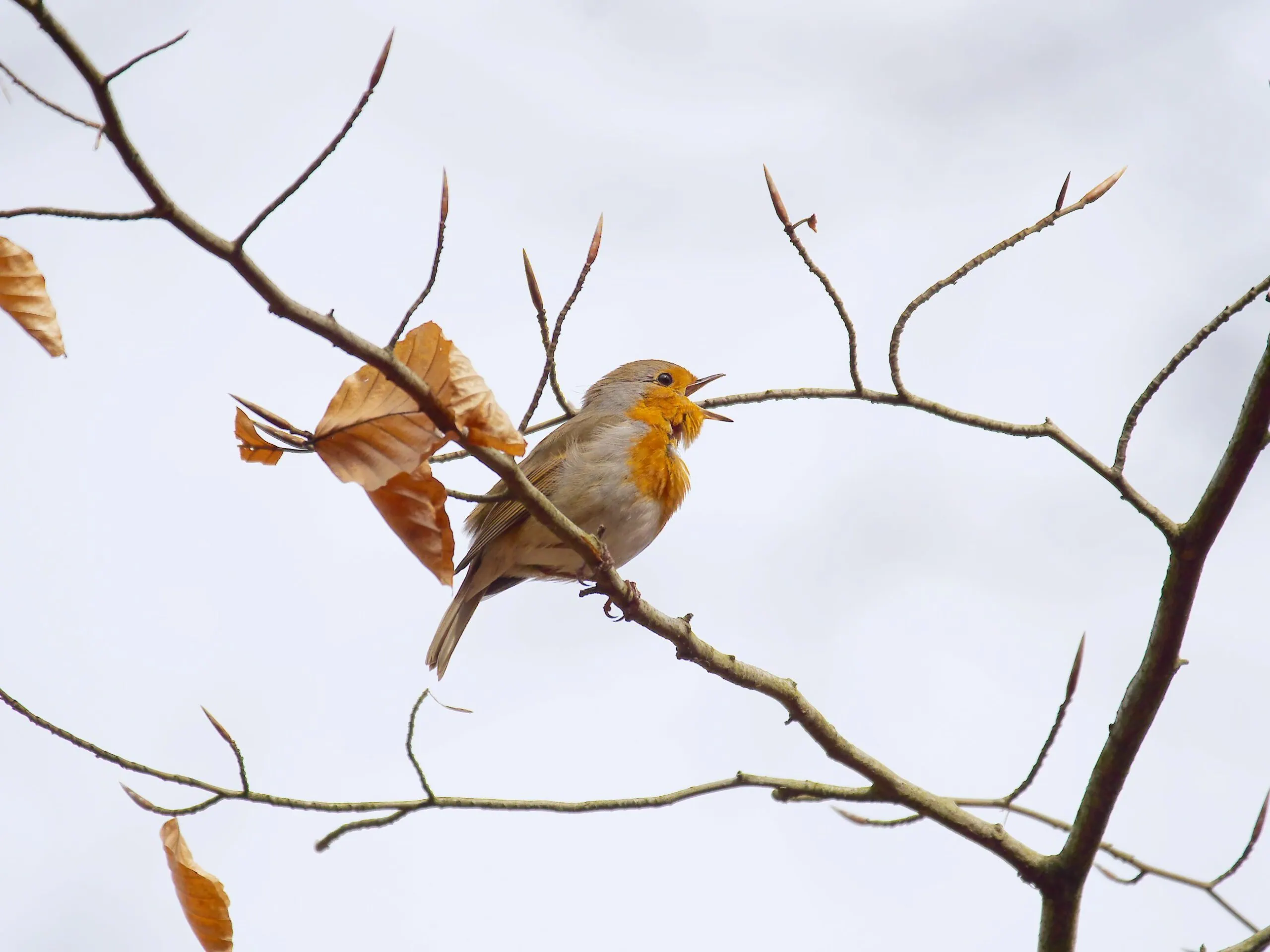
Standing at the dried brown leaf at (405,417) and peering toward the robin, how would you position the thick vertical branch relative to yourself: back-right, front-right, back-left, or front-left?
front-right

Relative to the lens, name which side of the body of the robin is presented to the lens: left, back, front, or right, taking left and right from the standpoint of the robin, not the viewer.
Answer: right

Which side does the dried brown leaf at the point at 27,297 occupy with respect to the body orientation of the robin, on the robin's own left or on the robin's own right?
on the robin's own right
